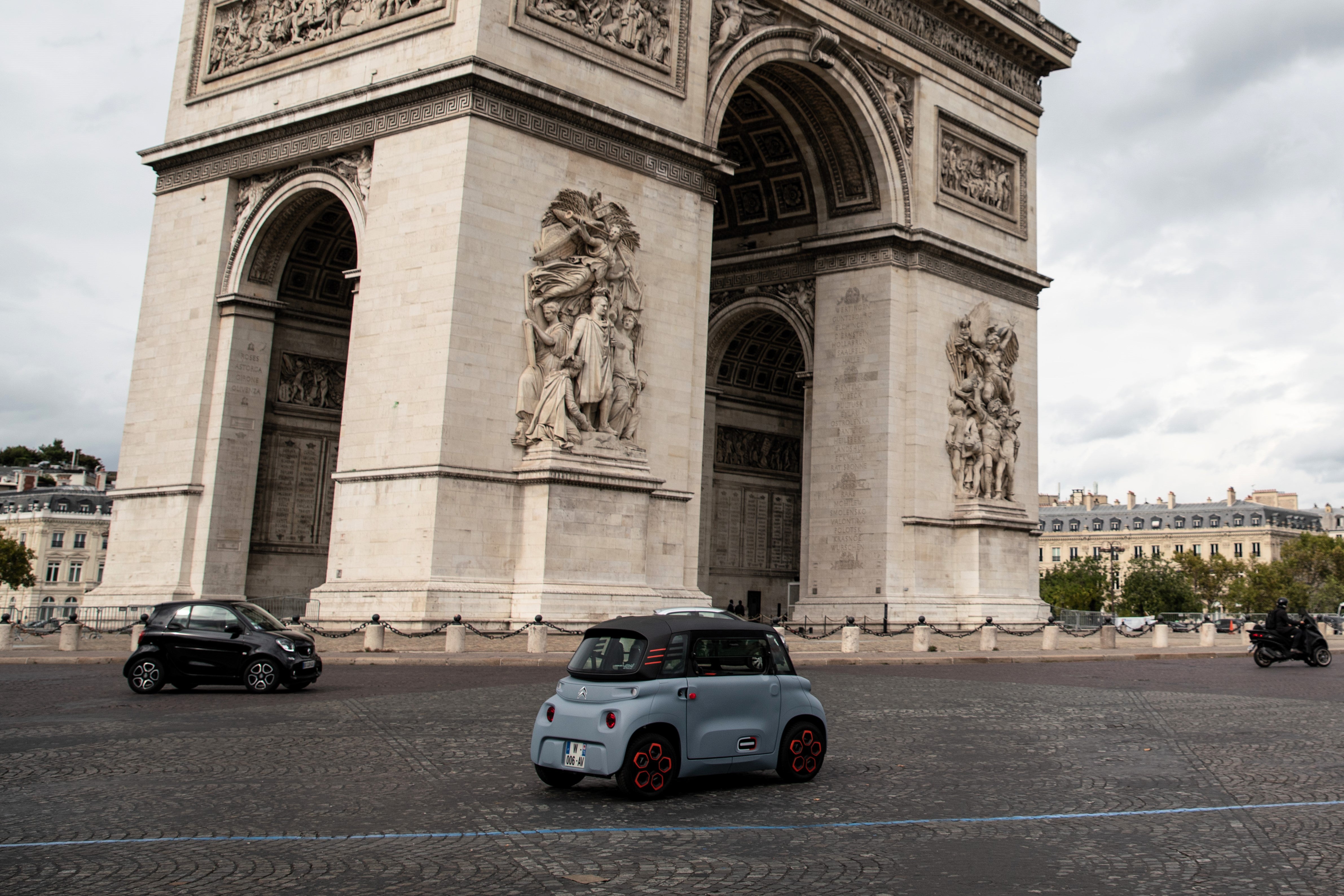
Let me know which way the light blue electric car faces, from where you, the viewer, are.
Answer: facing away from the viewer and to the right of the viewer

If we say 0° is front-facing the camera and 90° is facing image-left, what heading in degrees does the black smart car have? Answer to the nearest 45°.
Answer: approximately 315°

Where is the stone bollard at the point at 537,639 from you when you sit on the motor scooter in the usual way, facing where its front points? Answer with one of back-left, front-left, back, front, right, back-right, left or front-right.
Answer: back-right

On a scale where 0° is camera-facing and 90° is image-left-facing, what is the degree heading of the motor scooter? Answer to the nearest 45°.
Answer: approximately 270°
